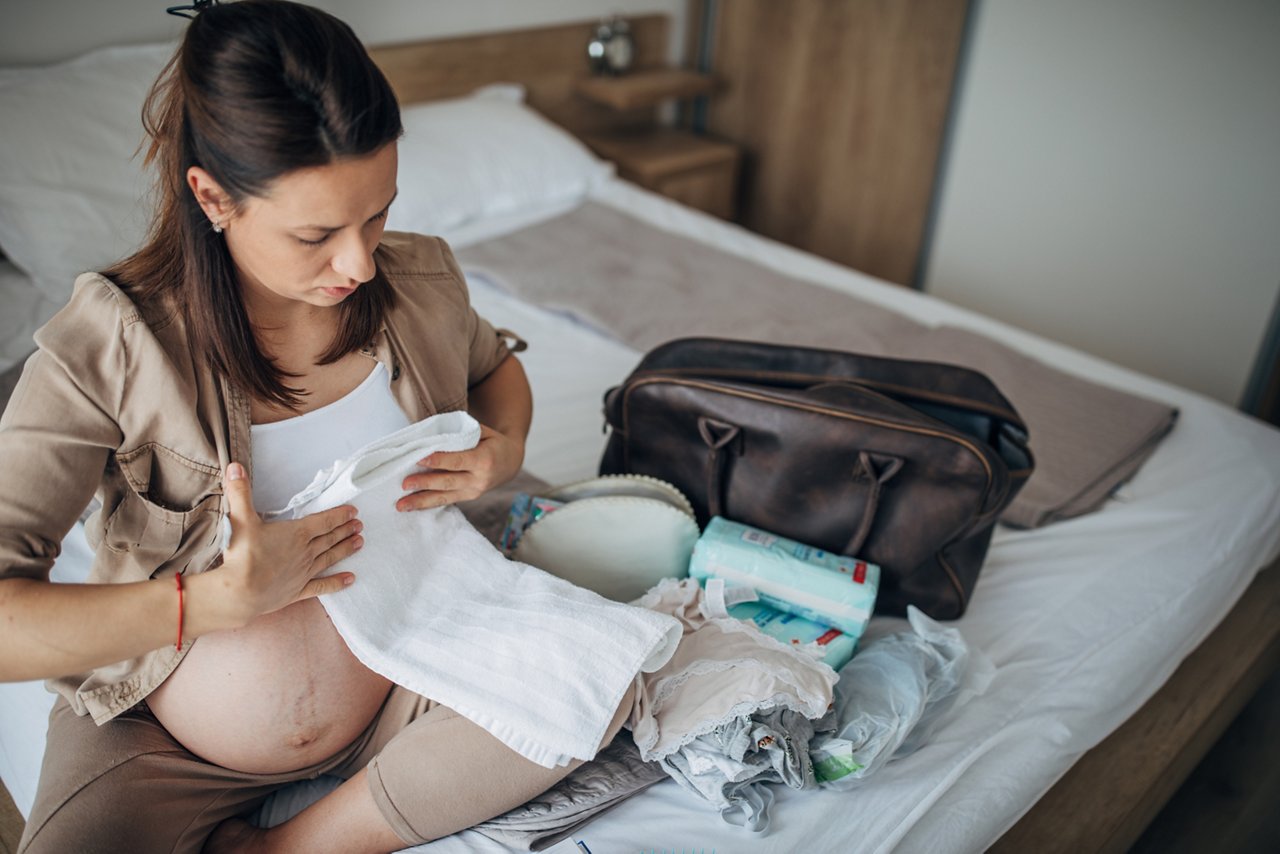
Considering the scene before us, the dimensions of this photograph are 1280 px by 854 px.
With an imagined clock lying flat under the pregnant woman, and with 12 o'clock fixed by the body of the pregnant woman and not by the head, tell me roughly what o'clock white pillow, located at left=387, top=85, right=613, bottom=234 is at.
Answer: The white pillow is roughly at 8 o'clock from the pregnant woman.

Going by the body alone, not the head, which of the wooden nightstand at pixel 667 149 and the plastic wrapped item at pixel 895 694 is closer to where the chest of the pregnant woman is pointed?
the plastic wrapped item

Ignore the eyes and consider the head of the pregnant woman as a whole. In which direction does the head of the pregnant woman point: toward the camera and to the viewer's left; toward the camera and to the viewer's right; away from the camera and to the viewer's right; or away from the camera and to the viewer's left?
toward the camera and to the viewer's right

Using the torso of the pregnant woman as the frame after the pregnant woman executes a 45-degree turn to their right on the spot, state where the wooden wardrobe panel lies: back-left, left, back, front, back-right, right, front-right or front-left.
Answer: back-left

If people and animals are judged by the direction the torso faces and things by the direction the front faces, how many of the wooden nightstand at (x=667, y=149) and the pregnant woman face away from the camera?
0

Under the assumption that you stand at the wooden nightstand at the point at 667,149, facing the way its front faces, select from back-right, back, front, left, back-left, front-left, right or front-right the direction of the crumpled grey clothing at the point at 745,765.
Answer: front-right

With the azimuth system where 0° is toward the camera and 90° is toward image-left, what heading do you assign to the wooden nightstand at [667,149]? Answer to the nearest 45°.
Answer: approximately 315°

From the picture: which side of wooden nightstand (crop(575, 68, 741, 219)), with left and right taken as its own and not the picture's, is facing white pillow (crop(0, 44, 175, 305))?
right

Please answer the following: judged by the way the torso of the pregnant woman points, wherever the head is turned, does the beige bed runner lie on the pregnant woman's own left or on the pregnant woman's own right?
on the pregnant woman's own left
